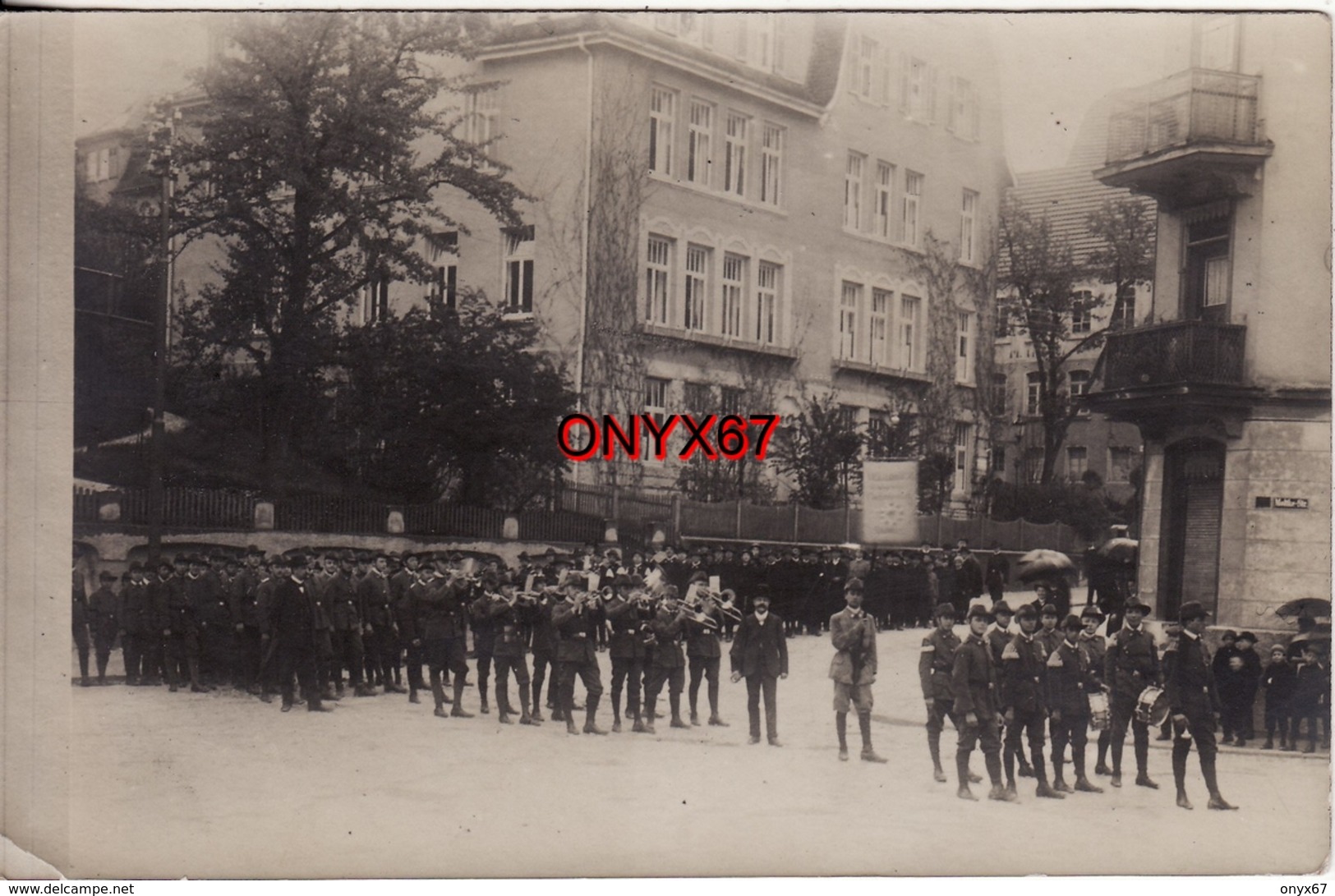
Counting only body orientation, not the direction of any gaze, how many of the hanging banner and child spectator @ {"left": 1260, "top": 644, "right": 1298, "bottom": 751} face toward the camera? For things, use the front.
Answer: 2

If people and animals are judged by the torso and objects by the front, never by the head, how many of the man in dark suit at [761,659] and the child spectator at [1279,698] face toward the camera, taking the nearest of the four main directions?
2

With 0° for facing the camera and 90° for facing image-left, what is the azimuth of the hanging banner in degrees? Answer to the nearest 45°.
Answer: approximately 0°

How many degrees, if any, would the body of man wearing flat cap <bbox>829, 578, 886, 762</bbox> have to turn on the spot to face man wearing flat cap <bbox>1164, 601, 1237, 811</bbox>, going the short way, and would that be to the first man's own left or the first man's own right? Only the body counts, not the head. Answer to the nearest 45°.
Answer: approximately 45° to the first man's own left

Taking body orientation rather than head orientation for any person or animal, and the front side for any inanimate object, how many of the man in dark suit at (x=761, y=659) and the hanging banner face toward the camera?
2
